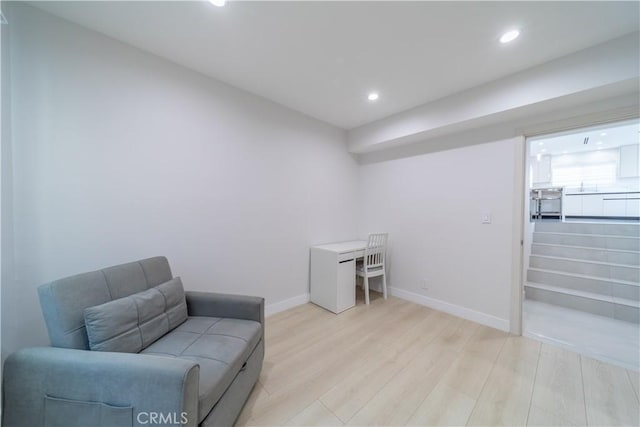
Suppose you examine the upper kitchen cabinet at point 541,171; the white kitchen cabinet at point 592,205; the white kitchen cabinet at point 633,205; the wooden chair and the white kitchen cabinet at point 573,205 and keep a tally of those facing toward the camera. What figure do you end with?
4

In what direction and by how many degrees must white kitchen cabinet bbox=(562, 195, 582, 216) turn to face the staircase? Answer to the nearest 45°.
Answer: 0° — it already faces it

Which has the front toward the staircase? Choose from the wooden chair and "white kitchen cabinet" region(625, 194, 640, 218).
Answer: the white kitchen cabinet

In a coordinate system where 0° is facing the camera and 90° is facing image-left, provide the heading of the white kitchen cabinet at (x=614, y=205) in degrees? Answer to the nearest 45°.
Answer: approximately 0°

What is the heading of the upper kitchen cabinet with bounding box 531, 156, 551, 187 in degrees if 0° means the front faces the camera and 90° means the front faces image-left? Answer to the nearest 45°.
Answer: approximately 0°

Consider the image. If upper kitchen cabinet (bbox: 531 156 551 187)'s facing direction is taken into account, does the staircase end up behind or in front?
in front
